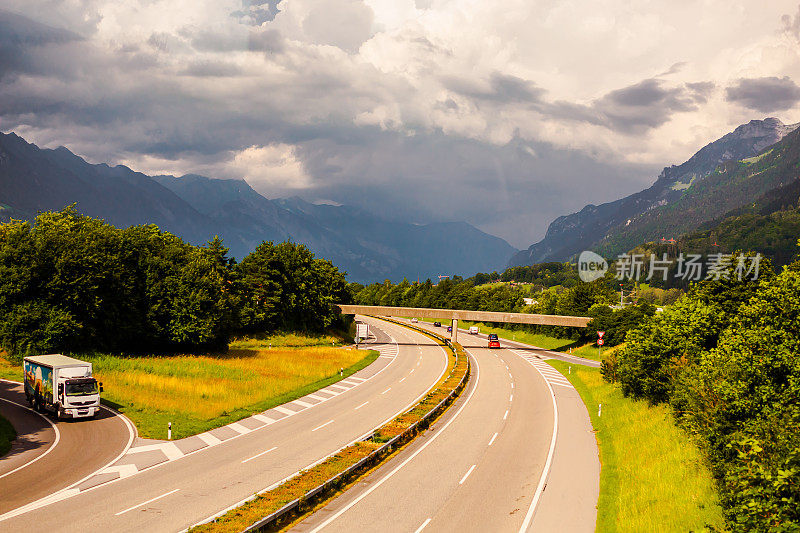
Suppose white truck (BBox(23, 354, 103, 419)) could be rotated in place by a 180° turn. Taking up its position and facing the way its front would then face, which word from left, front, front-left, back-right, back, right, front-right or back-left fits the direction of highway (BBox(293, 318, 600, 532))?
back

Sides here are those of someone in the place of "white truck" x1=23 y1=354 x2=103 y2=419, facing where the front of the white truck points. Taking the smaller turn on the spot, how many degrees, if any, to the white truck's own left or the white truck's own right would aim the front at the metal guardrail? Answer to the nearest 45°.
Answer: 0° — it already faces it

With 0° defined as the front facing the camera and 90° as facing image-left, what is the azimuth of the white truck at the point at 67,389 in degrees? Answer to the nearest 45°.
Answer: approximately 315°

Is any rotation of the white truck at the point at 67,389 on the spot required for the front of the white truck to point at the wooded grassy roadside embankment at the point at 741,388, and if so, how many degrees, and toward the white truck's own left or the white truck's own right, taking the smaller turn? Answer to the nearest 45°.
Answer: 0° — it already faces it
